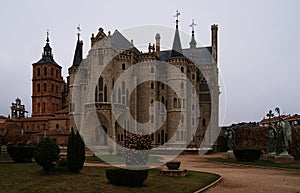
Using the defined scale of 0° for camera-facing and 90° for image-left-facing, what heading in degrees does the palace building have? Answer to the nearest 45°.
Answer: approximately 45°

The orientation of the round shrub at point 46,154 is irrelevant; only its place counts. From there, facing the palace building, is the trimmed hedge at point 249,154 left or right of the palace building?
right

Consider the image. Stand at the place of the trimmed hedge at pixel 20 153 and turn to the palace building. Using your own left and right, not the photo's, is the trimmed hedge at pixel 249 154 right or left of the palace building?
right

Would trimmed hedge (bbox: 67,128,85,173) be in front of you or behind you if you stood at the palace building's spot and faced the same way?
in front

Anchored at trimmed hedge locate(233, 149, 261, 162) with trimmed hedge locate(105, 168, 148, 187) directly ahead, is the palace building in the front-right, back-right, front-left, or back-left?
back-right

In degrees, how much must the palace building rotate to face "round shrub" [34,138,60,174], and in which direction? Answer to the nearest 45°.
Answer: approximately 45° to its left

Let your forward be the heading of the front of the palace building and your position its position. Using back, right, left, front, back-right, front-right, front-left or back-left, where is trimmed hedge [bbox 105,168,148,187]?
front-left
